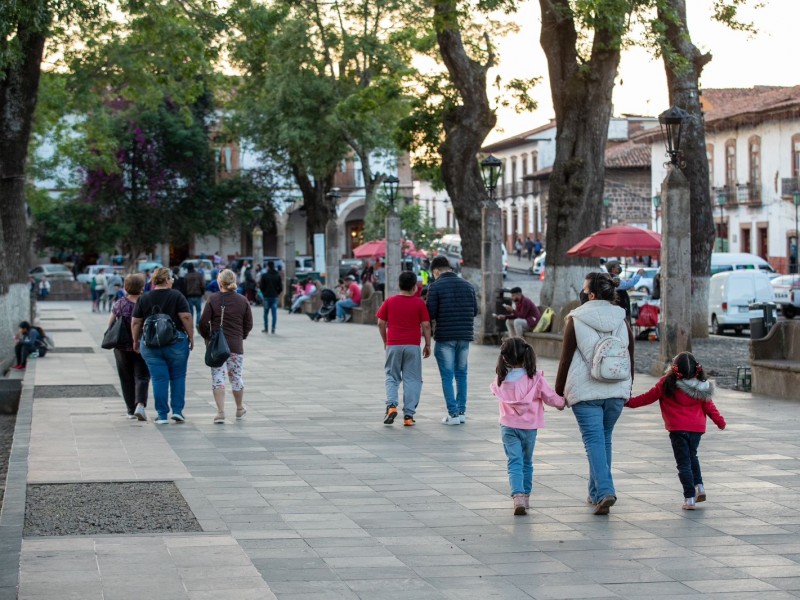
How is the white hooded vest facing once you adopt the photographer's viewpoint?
facing away from the viewer

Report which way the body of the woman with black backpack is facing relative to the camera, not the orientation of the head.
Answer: away from the camera

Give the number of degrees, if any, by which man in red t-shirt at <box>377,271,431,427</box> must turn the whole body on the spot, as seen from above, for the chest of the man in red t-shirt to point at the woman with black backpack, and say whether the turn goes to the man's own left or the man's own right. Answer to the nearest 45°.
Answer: approximately 90° to the man's own left

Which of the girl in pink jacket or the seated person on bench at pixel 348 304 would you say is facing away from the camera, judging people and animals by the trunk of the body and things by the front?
the girl in pink jacket

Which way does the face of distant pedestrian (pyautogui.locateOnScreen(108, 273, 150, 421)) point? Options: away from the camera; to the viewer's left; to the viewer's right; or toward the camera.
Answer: away from the camera

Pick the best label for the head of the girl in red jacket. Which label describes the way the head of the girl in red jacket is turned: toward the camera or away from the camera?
away from the camera

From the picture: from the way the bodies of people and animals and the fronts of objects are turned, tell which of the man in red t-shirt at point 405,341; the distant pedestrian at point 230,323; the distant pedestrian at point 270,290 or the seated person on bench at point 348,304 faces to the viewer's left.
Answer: the seated person on bench

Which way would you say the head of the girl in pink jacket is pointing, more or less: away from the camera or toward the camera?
away from the camera

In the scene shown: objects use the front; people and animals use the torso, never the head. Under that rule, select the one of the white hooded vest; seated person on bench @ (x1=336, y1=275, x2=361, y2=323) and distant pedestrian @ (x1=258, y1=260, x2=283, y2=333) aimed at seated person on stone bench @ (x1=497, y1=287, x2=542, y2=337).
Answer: the white hooded vest

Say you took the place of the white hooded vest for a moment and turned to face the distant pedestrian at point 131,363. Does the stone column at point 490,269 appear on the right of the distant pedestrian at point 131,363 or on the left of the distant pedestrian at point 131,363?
right

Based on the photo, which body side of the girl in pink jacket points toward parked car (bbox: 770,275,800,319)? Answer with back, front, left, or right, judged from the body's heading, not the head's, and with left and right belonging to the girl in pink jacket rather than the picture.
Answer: front

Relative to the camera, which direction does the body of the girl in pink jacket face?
away from the camera

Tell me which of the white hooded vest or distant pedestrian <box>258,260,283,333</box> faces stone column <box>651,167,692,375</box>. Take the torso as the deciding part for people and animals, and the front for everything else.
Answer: the white hooded vest

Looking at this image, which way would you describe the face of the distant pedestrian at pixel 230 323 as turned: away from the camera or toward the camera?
away from the camera

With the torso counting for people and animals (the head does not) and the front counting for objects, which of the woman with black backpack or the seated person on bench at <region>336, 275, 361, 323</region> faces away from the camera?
the woman with black backpack
